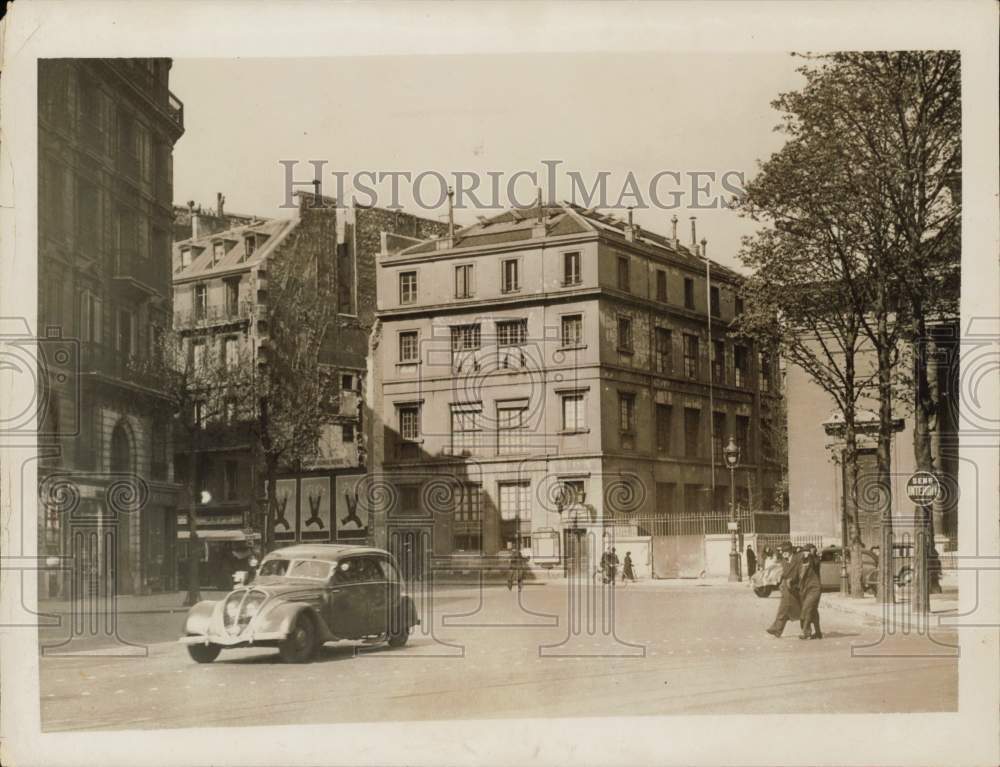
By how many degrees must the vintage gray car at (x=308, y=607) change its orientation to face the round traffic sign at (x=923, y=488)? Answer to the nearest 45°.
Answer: approximately 135° to its left

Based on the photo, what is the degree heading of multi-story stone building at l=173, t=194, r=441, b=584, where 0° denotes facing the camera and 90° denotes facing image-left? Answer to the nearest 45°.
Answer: approximately 45°

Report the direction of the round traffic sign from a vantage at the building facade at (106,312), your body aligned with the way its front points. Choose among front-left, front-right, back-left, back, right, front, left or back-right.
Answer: front-left

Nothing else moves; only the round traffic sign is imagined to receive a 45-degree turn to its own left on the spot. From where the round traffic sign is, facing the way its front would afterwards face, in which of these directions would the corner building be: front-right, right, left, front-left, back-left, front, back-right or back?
back-right

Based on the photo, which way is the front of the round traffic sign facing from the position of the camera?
facing the viewer

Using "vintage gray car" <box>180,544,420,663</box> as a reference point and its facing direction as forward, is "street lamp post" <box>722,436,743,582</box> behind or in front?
behind

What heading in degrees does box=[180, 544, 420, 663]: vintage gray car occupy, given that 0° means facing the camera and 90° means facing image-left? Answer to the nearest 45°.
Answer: approximately 45°

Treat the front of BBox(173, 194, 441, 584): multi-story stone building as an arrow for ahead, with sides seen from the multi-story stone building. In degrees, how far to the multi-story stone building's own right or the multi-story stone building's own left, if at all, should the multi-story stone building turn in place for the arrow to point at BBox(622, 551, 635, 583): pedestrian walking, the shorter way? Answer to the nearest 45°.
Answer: approximately 135° to the multi-story stone building's own left
